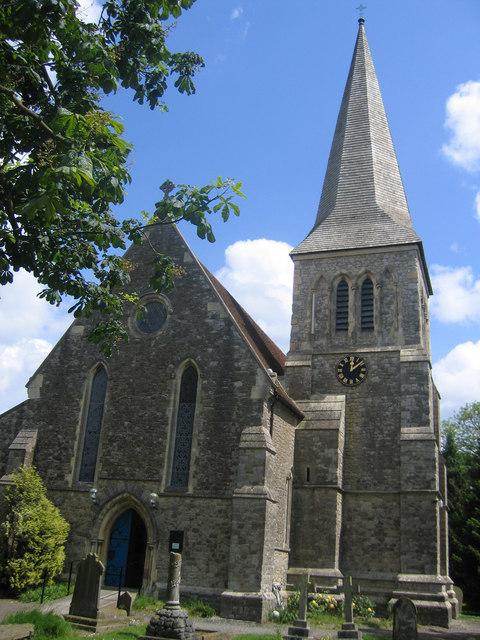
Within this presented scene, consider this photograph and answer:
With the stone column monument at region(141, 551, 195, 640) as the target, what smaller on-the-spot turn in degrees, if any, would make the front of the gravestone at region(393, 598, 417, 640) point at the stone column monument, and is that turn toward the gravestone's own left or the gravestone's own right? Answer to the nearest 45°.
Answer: approximately 45° to the gravestone's own right

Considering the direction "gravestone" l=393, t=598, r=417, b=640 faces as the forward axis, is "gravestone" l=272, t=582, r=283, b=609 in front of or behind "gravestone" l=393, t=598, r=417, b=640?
behind

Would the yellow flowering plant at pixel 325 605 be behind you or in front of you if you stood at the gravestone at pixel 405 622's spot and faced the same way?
behind

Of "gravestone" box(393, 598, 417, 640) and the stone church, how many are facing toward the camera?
2

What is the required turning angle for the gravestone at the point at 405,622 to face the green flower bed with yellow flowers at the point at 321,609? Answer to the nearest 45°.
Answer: approximately 135° to its right

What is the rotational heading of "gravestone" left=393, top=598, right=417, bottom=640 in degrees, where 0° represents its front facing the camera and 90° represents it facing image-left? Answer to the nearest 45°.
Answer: approximately 0°

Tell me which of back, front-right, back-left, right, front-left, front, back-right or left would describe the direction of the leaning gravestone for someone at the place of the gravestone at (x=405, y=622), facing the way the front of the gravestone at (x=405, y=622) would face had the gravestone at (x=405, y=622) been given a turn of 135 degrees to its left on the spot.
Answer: back-left

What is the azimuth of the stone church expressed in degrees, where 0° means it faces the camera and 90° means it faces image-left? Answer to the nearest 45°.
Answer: approximately 0°

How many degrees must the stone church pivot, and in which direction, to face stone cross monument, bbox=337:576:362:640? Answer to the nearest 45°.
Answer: approximately 45° to its left

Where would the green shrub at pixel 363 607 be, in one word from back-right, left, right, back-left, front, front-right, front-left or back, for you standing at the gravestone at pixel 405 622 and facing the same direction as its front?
back
